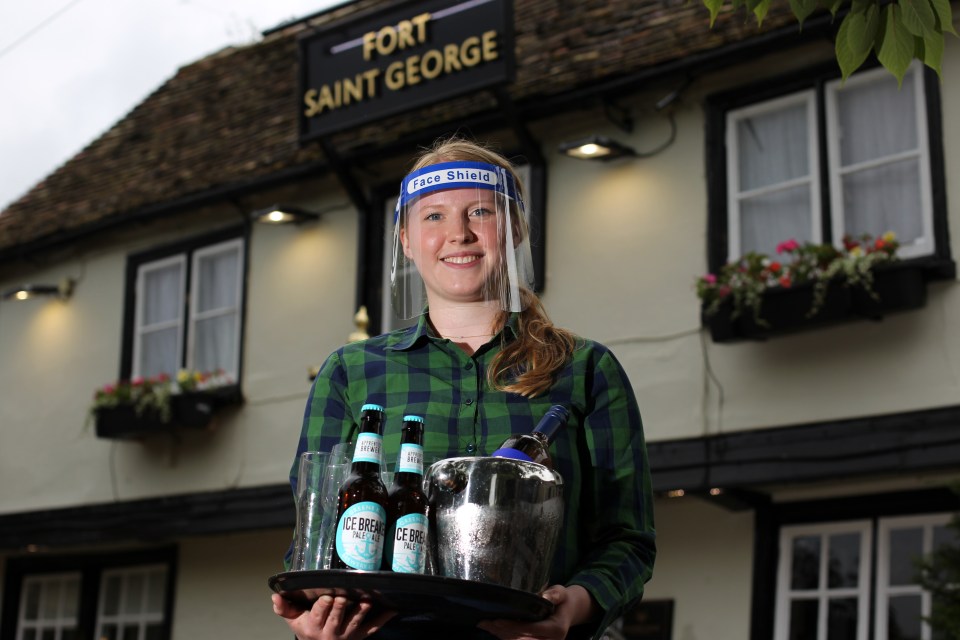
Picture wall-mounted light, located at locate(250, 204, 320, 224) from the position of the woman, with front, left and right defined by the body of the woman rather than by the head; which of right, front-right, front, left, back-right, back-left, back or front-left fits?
back

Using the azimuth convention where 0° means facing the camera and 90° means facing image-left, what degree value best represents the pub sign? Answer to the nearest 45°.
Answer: approximately 45°

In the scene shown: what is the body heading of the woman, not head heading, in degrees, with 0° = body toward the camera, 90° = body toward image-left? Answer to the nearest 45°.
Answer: approximately 0°

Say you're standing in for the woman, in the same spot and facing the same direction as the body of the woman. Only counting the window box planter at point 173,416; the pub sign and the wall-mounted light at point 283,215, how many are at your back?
3

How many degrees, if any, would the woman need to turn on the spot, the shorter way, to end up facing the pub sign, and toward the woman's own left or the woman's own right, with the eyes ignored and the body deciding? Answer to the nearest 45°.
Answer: approximately 180°

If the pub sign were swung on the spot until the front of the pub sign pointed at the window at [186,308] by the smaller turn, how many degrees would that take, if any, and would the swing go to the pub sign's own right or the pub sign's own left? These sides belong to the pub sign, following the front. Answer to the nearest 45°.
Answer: approximately 90° to the pub sign's own right

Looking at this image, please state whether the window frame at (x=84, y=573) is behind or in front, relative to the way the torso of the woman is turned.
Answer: behind

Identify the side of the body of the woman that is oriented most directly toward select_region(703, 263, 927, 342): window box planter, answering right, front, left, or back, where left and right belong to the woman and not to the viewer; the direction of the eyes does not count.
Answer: back

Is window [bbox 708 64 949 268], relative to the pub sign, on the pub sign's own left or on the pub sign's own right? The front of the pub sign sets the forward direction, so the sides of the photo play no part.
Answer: on the pub sign's own left

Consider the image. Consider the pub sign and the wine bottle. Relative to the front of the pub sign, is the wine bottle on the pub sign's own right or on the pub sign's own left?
on the pub sign's own left

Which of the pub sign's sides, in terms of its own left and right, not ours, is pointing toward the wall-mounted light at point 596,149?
left
